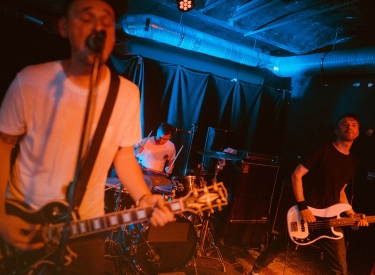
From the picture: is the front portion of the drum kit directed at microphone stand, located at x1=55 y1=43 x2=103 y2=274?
yes

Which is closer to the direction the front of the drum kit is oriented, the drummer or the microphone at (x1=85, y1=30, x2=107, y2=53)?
the microphone

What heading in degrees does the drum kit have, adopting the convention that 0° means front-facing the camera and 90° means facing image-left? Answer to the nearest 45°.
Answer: approximately 0°

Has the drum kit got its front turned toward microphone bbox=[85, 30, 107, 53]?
yes

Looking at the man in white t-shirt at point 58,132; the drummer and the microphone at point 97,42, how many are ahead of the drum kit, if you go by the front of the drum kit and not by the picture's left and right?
2

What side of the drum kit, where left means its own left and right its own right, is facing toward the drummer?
back

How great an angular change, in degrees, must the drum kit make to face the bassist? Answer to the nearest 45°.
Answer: approximately 90° to its left
